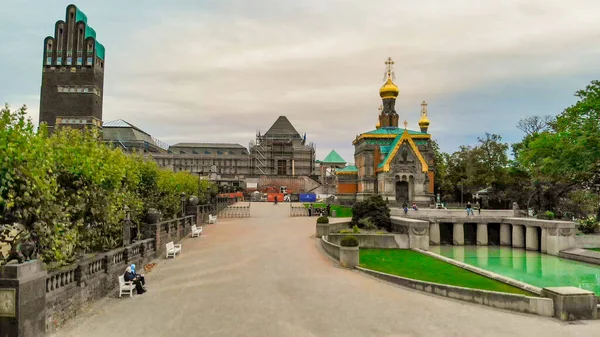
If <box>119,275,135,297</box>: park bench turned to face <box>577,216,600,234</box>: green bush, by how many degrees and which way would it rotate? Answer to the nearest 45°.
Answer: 0° — it already faces it

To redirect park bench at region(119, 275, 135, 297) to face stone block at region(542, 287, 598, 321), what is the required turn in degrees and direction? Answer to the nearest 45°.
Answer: approximately 45° to its right

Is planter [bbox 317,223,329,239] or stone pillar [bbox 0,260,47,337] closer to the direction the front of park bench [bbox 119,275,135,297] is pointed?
the planter

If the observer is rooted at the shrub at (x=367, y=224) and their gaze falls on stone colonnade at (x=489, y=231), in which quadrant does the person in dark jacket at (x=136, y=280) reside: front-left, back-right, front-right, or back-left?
back-right

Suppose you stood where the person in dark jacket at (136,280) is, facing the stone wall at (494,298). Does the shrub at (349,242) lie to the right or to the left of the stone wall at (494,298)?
left

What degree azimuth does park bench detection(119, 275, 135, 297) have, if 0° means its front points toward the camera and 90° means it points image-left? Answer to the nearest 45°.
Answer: approximately 270°
